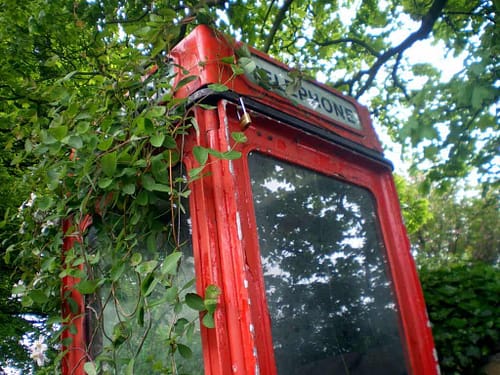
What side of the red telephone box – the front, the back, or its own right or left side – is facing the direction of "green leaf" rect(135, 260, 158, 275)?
right

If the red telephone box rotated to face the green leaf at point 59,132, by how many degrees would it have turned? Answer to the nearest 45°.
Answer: approximately 90° to its right

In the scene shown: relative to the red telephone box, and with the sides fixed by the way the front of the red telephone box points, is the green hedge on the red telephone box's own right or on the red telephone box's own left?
on the red telephone box's own left

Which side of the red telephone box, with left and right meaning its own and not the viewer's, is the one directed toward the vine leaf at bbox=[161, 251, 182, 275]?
right

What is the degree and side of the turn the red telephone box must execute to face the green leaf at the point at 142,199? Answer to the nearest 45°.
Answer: approximately 90° to its right

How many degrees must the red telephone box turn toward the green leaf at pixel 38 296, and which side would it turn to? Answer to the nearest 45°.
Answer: approximately 135° to its right

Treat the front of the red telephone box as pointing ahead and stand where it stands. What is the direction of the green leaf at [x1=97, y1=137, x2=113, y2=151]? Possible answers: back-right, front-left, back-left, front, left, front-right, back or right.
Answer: right

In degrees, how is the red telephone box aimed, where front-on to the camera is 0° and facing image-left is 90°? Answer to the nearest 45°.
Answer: approximately 315°
